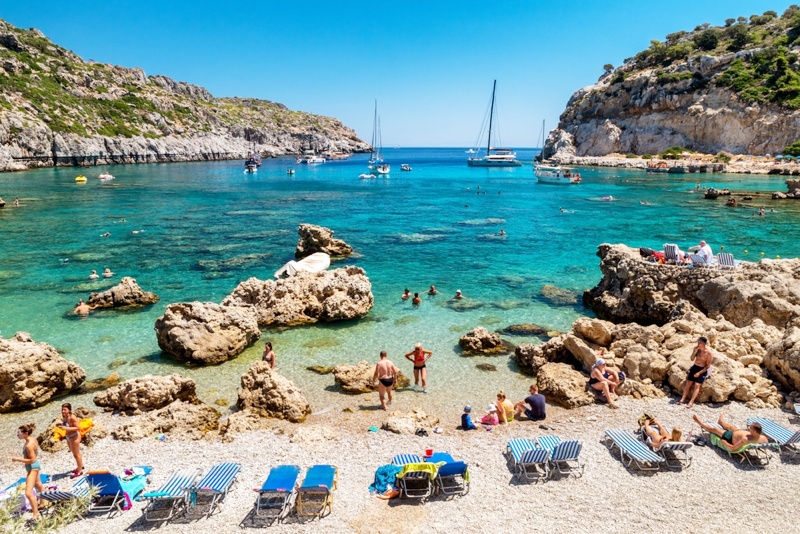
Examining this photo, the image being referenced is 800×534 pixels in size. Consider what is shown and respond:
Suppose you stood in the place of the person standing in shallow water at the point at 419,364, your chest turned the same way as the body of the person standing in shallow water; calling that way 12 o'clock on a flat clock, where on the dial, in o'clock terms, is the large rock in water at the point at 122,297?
The large rock in water is roughly at 4 o'clock from the person standing in shallow water.

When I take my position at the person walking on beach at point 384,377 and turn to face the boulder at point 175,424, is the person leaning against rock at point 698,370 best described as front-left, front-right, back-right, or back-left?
back-left

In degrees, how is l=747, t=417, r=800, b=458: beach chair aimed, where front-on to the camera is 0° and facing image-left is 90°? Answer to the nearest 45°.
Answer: approximately 135°

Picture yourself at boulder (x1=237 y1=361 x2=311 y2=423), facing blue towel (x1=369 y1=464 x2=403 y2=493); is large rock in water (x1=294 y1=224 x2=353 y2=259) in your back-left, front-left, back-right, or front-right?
back-left

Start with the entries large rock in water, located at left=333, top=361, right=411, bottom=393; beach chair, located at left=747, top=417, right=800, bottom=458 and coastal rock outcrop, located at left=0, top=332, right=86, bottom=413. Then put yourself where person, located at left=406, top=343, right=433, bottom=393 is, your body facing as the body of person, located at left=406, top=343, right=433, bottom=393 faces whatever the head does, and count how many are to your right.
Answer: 2

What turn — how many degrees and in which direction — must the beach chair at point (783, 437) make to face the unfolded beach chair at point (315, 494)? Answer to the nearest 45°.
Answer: approximately 90° to its left
